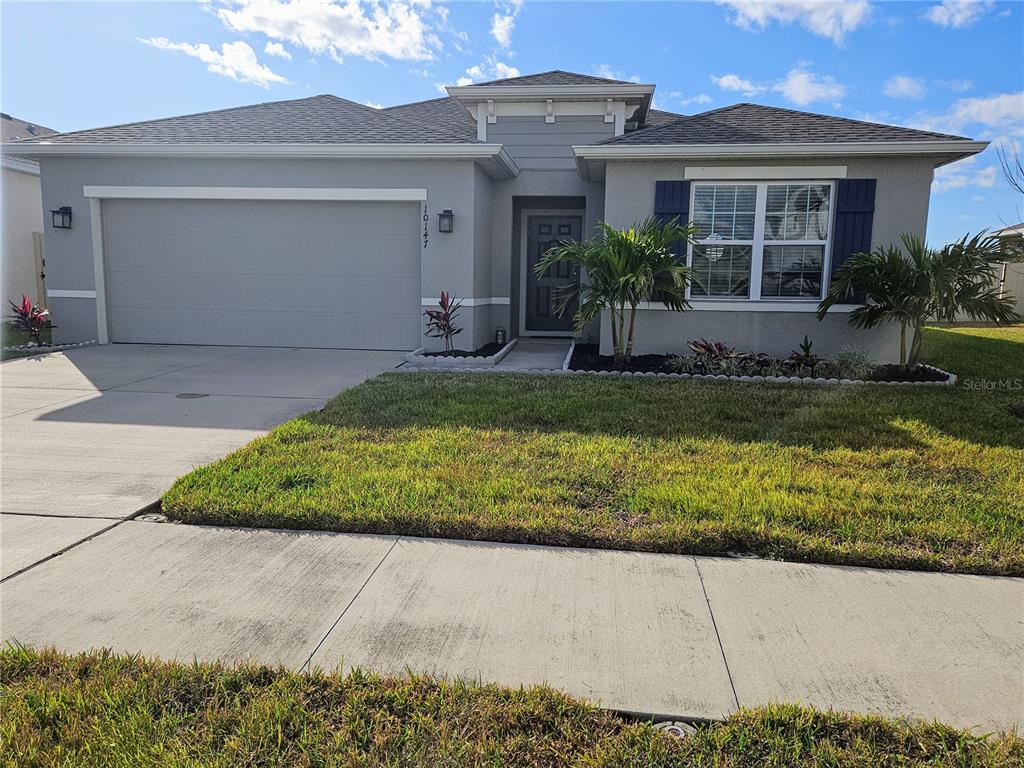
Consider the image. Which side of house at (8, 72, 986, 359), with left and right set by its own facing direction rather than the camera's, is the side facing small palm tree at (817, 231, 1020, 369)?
left

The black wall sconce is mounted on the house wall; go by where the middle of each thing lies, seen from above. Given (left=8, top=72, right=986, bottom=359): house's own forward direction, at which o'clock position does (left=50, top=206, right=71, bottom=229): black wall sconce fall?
The black wall sconce is roughly at 3 o'clock from the house.

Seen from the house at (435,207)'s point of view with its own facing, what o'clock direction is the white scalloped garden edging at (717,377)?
The white scalloped garden edging is roughly at 10 o'clock from the house.

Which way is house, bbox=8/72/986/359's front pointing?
toward the camera

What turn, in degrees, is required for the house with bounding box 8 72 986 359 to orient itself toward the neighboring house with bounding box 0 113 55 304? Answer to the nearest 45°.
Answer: approximately 135° to its right
